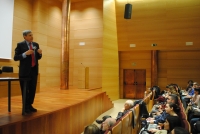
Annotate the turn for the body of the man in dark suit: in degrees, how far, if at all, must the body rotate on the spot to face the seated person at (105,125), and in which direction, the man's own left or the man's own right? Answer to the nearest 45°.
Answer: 0° — they already face them

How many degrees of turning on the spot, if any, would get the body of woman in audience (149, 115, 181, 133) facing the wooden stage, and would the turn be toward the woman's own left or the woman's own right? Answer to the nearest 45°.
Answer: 0° — they already face it

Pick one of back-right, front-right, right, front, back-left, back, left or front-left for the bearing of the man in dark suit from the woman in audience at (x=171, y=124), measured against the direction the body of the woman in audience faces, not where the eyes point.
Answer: front

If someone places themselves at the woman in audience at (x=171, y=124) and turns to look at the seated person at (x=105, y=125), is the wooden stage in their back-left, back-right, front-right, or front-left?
front-right

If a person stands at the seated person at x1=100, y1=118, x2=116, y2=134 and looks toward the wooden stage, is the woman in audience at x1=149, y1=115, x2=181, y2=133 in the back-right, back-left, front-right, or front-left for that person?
back-right

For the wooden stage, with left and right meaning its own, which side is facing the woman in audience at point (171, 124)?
front

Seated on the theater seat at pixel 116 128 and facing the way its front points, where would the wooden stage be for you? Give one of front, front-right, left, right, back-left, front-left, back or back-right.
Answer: front

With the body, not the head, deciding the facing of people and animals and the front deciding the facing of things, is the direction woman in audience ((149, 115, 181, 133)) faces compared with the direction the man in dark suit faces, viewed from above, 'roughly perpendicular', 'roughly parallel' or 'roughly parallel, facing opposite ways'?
roughly parallel, facing opposite ways

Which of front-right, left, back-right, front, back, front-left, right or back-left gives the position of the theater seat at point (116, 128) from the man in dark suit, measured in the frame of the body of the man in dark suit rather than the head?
front

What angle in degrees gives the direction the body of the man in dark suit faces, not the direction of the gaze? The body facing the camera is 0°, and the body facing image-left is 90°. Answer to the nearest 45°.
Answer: approximately 315°

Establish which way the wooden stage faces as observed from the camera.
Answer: facing the viewer and to the right of the viewer

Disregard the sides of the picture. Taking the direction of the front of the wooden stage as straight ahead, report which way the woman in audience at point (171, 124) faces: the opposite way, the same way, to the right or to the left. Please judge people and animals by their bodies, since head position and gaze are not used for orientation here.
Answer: the opposite way

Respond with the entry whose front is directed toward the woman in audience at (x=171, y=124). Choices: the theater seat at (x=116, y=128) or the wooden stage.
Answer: the wooden stage

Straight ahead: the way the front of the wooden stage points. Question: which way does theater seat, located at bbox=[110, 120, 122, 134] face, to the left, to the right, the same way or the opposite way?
the opposite way

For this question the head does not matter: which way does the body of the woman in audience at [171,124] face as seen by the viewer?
to the viewer's left

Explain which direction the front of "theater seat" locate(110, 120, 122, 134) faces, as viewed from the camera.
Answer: facing away from the viewer and to the left of the viewer
